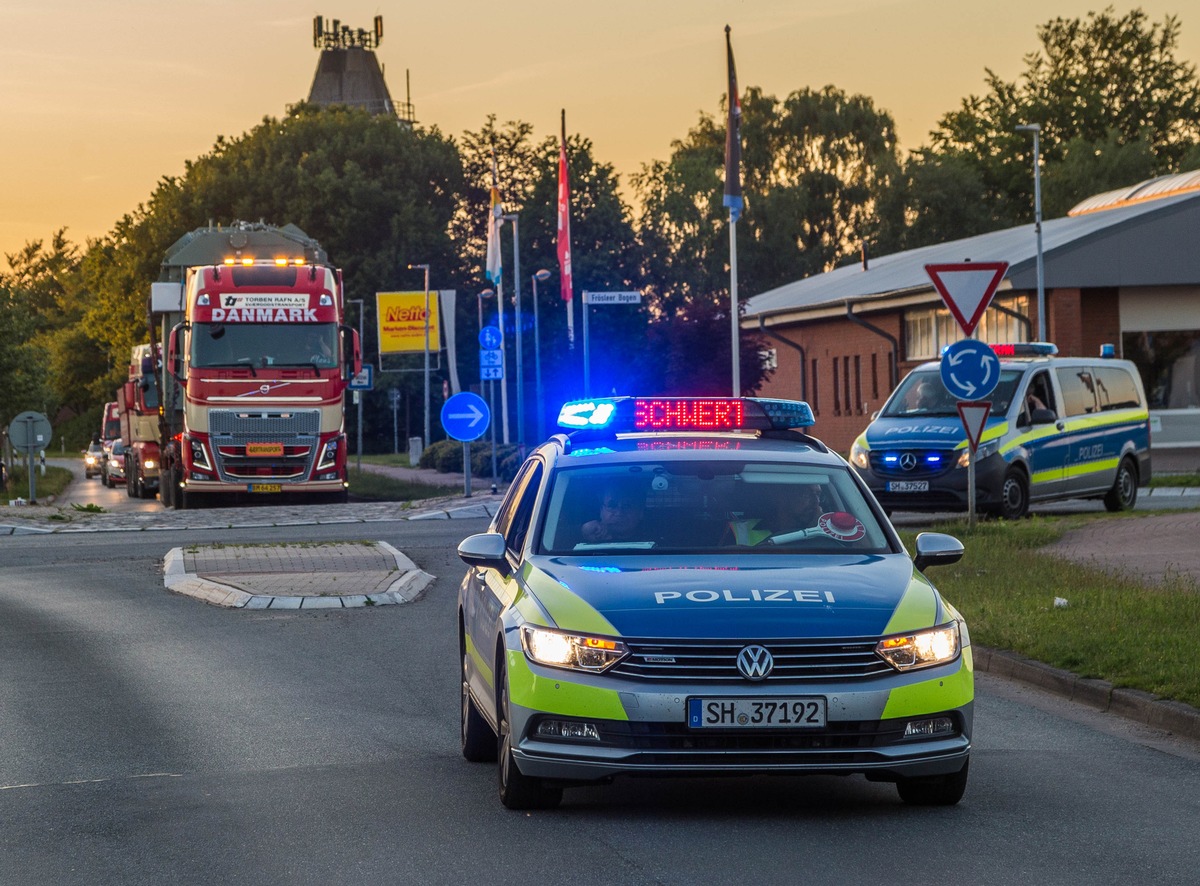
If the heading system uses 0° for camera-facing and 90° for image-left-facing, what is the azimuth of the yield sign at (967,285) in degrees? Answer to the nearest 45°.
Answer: approximately 0°

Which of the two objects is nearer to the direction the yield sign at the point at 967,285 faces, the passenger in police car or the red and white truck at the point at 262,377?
the passenger in police car

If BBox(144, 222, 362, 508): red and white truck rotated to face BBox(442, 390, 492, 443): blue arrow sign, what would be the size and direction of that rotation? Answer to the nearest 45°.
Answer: approximately 90° to its left

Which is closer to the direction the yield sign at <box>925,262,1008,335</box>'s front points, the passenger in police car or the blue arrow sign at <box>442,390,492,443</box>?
the passenger in police car

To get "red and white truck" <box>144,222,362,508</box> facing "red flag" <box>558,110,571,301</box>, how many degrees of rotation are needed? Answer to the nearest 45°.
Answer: approximately 135° to its left

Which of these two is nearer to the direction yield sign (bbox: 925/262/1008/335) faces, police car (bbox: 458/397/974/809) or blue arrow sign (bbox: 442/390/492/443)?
the police car

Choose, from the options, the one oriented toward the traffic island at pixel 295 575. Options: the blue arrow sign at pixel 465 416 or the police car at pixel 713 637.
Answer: the blue arrow sign
